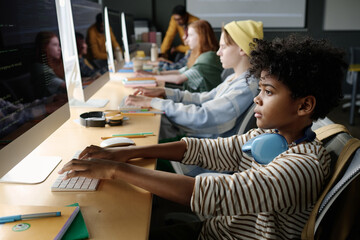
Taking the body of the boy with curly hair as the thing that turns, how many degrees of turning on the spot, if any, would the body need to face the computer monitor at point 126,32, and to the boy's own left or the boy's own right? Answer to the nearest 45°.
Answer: approximately 90° to the boy's own right

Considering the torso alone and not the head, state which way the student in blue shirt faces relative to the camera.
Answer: to the viewer's left

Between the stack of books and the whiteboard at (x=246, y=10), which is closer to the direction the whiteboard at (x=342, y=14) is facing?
the stack of books

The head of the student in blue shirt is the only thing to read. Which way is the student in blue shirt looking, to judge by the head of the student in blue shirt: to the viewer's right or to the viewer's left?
to the viewer's left

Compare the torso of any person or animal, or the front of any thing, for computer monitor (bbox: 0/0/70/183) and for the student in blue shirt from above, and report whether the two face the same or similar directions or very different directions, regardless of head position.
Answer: very different directions

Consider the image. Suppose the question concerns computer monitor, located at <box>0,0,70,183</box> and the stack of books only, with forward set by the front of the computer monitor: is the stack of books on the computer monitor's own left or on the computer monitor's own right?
on the computer monitor's own left

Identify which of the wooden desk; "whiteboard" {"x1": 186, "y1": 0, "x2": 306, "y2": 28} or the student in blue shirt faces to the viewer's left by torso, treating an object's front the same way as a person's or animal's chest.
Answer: the student in blue shirt

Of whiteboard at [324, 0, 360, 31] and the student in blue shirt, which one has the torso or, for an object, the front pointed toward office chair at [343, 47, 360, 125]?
the whiteboard

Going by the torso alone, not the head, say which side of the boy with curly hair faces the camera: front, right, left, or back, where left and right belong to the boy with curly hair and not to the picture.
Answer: left

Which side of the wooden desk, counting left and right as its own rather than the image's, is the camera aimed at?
right

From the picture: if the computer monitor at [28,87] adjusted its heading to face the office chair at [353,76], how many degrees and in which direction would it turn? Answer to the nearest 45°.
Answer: approximately 90° to its left

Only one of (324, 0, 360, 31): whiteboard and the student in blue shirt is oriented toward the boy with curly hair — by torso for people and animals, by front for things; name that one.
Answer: the whiteboard

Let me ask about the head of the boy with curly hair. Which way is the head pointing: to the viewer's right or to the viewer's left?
to the viewer's left

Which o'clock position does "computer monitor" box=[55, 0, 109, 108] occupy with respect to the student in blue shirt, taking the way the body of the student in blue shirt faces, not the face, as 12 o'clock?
The computer monitor is roughly at 12 o'clock from the student in blue shirt.

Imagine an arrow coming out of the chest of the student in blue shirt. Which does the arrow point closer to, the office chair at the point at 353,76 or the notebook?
the notebook
